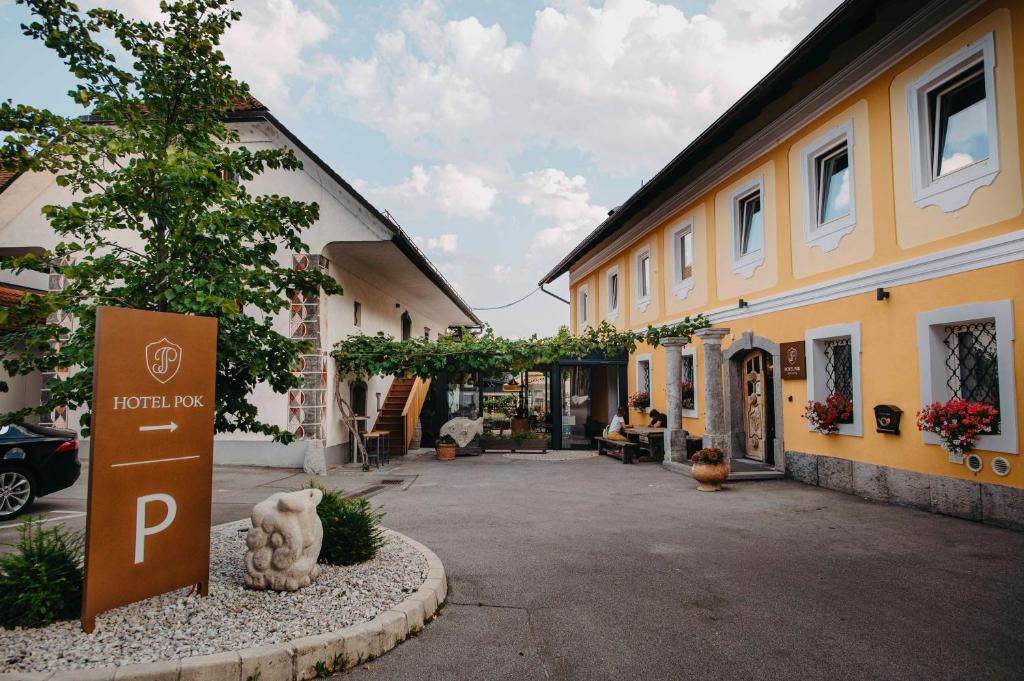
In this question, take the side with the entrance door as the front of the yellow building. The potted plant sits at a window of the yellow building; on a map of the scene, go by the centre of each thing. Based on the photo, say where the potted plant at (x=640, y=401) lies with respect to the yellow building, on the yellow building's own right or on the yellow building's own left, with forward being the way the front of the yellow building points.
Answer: on the yellow building's own right

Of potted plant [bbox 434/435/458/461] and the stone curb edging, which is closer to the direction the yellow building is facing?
the stone curb edging

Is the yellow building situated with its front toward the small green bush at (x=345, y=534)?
yes

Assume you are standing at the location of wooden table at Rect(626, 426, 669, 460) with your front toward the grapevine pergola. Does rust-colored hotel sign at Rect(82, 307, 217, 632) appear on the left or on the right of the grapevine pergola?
left

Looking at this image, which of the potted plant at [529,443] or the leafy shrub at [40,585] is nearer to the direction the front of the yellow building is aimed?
the leafy shrub

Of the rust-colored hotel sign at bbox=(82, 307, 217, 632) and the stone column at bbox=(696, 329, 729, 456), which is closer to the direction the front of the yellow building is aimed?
the rust-colored hotel sign

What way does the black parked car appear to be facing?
to the viewer's left

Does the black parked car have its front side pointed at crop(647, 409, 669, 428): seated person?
no

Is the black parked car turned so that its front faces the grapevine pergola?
no

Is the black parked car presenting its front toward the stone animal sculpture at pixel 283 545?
no

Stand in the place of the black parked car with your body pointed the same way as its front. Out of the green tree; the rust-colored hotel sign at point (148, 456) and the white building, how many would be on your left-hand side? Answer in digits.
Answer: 2

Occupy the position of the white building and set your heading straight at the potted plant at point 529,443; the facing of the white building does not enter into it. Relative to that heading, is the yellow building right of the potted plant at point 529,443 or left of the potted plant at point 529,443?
right

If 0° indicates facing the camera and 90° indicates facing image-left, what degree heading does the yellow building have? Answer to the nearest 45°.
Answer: approximately 45°

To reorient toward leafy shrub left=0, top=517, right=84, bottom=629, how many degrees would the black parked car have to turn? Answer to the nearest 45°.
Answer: approximately 90° to its left

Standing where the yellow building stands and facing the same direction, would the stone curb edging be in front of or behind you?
in front
